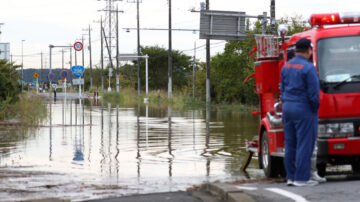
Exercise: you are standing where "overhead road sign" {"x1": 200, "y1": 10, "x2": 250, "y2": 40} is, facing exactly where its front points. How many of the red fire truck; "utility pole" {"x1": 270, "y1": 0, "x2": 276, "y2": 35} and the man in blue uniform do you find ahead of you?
0

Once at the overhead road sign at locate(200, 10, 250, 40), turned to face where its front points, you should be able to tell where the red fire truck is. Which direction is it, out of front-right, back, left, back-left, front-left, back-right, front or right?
back

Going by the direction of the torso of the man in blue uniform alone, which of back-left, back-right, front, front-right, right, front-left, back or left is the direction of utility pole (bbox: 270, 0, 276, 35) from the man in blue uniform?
front-left

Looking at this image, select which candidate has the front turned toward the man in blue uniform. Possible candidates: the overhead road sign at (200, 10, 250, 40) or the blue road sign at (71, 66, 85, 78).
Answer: the blue road sign

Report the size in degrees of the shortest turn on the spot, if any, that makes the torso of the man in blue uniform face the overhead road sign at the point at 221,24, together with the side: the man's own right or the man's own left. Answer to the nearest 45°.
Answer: approximately 45° to the man's own left

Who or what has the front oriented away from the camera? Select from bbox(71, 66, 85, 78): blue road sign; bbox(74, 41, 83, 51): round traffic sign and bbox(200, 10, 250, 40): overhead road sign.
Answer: the overhead road sign

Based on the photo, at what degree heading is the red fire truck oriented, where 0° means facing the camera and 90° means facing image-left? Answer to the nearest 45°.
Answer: approximately 315°

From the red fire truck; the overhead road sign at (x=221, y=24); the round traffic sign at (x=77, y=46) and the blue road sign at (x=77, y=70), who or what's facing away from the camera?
the overhead road sign

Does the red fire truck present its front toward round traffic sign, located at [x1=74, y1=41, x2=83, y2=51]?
no

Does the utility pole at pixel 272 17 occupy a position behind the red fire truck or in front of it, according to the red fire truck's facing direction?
behind

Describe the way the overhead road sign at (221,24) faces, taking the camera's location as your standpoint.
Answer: facing away from the viewer

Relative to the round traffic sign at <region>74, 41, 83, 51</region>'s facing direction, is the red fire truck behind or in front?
in front

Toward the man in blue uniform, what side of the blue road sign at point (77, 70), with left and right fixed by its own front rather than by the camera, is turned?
front

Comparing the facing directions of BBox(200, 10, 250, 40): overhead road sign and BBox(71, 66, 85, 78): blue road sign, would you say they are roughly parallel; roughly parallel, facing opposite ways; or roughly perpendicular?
roughly parallel, facing opposite ways

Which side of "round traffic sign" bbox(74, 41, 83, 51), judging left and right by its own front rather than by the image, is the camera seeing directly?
front

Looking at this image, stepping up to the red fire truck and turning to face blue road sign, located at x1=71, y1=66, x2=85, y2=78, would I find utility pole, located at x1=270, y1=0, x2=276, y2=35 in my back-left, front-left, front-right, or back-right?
front-right
